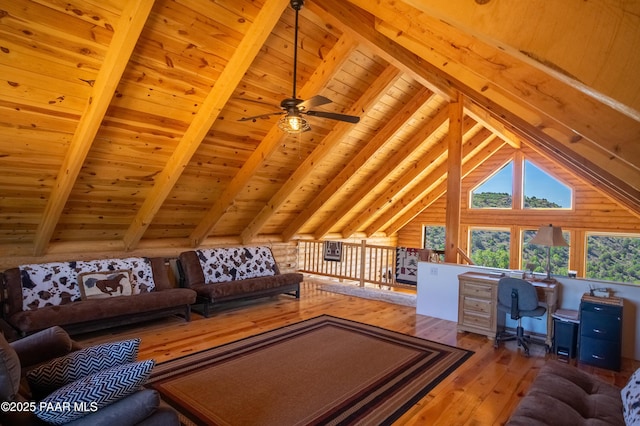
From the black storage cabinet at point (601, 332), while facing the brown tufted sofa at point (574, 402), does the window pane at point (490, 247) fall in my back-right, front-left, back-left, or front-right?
back-right

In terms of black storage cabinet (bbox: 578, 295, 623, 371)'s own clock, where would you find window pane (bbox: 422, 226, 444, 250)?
The window pane is roughly at 5 o'clock from the black storage cabinet.

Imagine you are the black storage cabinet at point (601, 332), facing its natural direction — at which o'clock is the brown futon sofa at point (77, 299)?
The brown futon sofa is roughly at 2 o'clock from the black storage cabinet.

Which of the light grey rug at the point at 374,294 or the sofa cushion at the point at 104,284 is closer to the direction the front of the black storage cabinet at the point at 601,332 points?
the sofa cushion

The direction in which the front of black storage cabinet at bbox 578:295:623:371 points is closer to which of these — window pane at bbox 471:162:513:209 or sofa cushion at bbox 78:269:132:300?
the sofa cushion

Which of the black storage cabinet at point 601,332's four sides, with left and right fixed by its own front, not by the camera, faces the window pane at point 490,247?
back

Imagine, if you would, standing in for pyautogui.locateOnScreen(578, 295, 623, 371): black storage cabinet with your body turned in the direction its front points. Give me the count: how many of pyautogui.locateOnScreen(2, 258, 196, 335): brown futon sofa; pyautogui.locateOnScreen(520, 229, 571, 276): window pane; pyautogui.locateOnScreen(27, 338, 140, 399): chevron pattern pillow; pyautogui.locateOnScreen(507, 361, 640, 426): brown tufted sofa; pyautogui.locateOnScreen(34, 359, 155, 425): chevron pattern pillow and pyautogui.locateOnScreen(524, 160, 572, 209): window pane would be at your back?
2

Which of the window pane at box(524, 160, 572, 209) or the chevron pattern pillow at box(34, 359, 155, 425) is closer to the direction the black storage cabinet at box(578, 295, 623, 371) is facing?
the chevron pattern pillow

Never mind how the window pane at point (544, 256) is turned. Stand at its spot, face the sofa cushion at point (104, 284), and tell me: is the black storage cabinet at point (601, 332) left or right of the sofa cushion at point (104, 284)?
left

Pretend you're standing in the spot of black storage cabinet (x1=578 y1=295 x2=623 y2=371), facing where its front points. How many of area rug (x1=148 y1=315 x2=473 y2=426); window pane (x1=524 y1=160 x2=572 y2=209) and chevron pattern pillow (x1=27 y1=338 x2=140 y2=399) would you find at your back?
1

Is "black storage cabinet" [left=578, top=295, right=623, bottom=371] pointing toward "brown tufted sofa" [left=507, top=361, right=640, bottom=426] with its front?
yes

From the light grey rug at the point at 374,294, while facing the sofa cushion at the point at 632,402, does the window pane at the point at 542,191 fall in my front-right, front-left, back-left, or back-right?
back-left

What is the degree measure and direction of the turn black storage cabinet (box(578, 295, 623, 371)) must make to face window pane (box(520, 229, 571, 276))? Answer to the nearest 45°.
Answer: approximately 180°

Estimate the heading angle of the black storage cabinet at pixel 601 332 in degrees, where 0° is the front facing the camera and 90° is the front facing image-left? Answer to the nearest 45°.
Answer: approximately 0°
